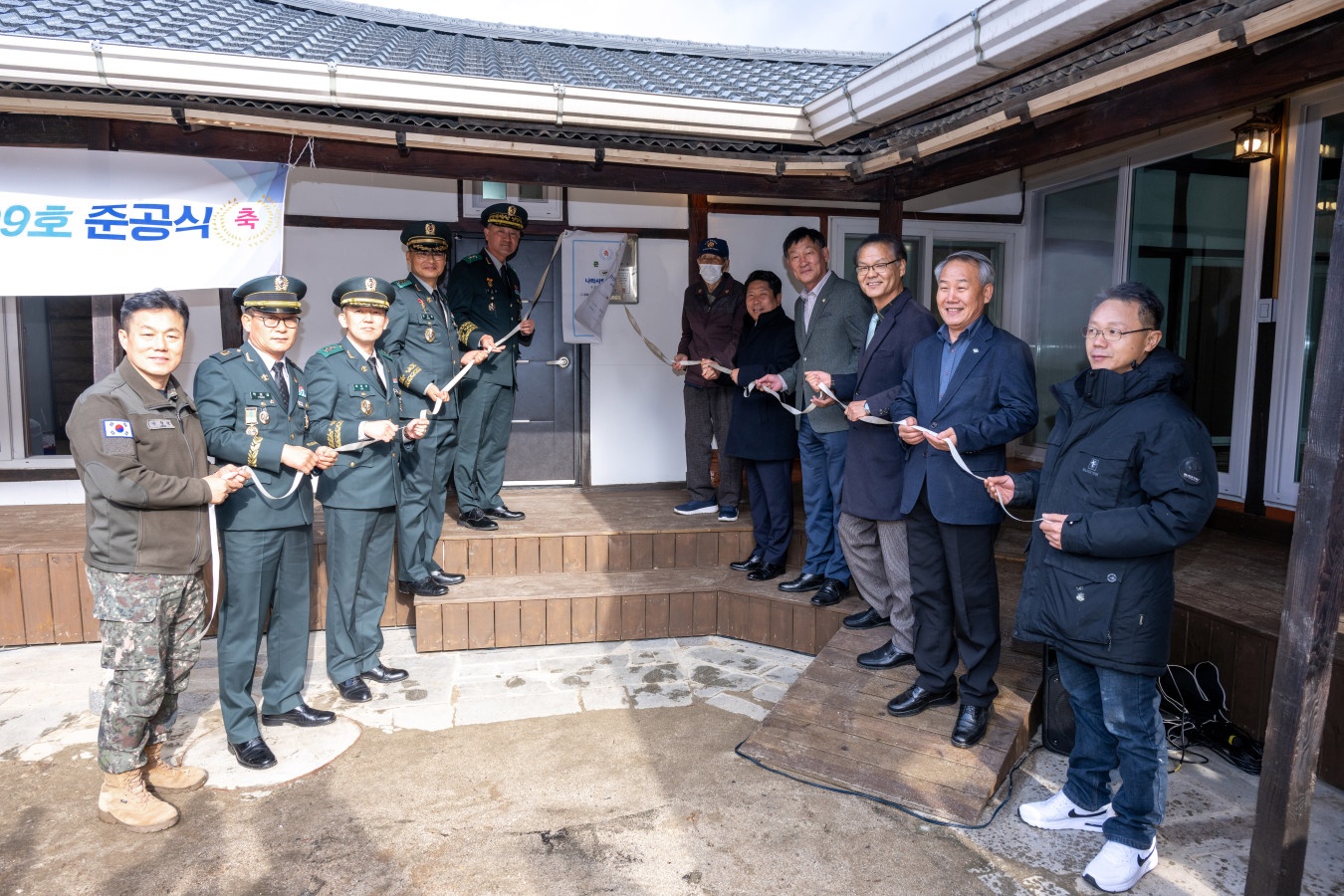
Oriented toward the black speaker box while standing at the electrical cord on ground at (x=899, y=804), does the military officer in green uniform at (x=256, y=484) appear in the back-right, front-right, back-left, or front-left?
back-left

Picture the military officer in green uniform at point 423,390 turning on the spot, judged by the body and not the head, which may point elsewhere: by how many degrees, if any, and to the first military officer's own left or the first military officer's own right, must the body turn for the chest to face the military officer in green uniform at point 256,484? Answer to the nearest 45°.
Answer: approximately 90° to the first military officer's own right

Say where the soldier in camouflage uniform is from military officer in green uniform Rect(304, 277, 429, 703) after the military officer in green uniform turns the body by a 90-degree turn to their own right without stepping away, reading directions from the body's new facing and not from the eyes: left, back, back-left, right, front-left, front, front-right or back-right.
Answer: front

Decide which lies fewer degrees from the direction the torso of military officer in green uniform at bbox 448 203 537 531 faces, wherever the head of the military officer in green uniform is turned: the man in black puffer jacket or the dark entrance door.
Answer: the man in black puffer jacket

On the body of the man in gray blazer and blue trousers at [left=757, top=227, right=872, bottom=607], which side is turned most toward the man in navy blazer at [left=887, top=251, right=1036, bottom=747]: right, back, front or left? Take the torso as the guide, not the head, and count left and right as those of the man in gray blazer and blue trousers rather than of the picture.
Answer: left

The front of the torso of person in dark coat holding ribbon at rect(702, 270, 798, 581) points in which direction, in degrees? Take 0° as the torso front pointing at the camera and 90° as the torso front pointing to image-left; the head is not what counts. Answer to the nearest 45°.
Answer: approximately 45°

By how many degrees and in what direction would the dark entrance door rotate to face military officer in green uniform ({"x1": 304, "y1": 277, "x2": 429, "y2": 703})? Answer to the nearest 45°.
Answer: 0° — it already faces them

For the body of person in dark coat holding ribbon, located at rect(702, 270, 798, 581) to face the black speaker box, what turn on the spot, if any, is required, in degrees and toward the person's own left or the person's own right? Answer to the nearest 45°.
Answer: approximately 90° to the person's own left

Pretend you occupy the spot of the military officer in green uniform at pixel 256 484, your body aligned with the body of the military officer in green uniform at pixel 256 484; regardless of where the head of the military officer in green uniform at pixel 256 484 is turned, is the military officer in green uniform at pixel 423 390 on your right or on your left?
on your left

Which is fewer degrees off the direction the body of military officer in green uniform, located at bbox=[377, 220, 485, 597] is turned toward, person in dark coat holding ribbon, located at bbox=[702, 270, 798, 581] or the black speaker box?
the black speaker box
